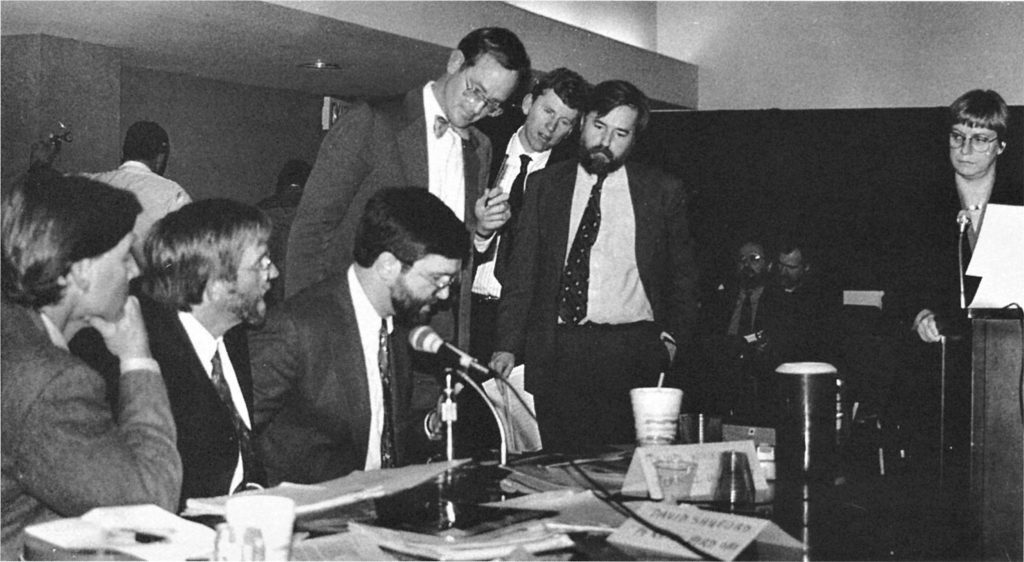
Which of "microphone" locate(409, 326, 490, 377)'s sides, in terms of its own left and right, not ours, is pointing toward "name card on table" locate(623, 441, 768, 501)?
back

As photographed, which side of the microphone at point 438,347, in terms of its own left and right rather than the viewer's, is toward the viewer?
left

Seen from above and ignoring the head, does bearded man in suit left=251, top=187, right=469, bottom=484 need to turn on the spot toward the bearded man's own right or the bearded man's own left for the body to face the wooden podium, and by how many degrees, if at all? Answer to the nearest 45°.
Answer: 0° — they already face it

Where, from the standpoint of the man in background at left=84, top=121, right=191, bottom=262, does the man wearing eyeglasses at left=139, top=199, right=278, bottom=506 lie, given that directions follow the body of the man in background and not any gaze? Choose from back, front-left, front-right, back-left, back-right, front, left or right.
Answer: back-right

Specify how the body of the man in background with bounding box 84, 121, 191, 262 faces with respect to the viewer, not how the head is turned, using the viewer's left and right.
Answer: facing away from the viewer and to the right of the viewer

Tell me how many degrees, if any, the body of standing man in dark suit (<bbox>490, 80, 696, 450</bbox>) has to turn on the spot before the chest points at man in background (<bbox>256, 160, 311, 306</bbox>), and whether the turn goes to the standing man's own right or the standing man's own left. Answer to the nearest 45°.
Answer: approximately 135° to the standing man's own right

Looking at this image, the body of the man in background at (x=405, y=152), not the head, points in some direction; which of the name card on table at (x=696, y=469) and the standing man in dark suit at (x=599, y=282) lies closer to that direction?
the name card on table

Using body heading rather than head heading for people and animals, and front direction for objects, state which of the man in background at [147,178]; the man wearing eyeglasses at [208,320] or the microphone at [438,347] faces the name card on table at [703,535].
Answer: the man wearing eyeglasses

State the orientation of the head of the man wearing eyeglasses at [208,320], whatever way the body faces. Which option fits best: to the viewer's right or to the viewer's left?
to the viewer's right

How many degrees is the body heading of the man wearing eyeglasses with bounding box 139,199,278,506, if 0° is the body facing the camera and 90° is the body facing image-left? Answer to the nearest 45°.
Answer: approximately 315°
